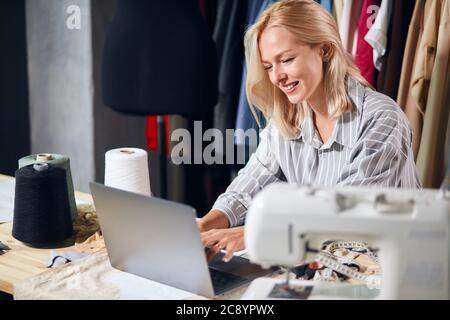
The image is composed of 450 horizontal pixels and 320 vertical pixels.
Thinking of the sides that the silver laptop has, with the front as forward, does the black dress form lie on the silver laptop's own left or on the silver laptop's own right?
on the silver laptop's own left

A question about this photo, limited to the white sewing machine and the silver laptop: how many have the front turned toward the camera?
1

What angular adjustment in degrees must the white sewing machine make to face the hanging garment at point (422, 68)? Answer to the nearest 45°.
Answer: approximately 180°

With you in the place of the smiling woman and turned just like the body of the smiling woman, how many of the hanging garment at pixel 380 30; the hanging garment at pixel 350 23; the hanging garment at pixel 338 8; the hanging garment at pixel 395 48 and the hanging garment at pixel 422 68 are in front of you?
0

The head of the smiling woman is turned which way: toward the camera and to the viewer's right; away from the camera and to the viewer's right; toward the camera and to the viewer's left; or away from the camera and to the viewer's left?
toward the camera and to the viewer's left

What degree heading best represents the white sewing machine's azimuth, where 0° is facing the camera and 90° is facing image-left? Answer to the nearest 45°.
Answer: approximately 0°

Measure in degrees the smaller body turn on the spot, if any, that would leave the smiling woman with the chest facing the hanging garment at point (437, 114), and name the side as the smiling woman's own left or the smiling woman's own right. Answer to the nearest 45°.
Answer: approximately 180°

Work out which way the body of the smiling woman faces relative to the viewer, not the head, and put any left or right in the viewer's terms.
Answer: facing the viewer and to the left of the viewer

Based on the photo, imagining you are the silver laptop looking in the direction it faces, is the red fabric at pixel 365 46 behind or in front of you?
in front

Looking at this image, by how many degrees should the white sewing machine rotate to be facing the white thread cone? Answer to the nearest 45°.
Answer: approximately 135° to its right

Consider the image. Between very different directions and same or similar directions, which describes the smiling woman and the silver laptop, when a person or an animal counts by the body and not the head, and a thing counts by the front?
very different directions

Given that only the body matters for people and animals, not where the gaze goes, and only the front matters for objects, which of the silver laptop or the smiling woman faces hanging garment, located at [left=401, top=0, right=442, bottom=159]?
the silver laptop

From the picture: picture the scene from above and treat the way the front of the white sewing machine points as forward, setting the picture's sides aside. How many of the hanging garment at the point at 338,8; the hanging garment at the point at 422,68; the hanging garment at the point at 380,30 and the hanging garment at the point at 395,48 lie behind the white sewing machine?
4

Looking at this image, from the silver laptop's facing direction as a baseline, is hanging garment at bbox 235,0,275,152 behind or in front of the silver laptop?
in front

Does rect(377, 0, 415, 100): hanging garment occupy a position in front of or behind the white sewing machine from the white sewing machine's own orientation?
behind

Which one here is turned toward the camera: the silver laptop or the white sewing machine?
the white sewing machine

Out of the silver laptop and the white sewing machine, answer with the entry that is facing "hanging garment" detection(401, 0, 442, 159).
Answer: the silver laptop

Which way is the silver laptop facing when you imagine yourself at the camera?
facing away from the viewer and to the right of the viewer

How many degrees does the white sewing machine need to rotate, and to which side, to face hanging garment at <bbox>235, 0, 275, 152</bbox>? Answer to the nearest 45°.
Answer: approximately 180°

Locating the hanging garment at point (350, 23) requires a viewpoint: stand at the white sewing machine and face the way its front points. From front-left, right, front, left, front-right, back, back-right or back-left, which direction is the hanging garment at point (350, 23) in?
back
